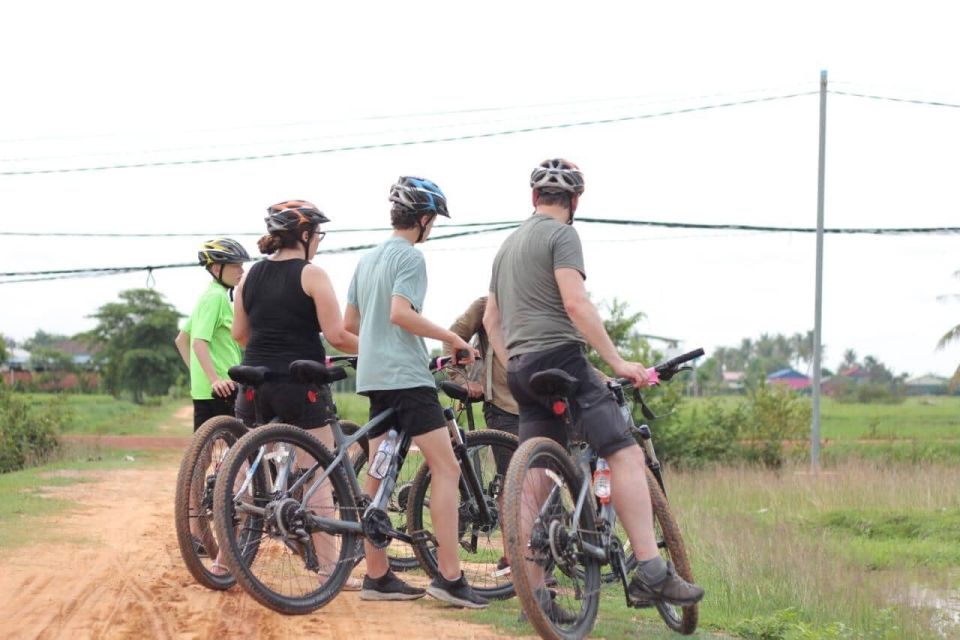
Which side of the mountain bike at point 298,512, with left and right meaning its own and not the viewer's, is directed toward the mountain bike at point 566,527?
right

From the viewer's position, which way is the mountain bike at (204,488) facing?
facing away from the viewer and to the right of the viewer

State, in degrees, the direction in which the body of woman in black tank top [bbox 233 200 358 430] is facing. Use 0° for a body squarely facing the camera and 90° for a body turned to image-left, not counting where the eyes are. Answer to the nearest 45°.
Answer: approximately 225°

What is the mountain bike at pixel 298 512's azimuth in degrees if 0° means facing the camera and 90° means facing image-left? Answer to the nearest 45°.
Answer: approximately 225°

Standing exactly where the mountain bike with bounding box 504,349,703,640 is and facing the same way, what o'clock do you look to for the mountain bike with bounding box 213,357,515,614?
the mountain bike with bounding box 213,357,515,614 is roughly at 8 o'clock from the mountain bike with bounding box 504,349,703,640.

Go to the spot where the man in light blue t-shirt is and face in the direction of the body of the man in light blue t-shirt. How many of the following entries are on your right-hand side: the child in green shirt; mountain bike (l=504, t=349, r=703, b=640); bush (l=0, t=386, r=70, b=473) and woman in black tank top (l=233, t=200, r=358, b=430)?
1

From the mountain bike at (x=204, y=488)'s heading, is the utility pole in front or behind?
in front

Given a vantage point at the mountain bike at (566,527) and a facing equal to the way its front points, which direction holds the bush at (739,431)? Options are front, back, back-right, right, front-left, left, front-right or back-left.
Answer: front-left

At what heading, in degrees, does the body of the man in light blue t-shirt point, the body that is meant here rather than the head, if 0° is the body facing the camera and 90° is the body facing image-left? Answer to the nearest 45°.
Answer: approximately 225°

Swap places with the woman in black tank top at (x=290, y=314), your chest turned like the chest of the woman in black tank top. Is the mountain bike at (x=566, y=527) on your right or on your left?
on your right

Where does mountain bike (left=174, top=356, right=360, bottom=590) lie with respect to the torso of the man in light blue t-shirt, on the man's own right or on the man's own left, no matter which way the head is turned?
on the man's own left

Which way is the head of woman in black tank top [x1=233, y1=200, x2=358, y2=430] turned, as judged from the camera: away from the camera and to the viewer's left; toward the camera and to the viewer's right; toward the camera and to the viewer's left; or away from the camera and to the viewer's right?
away from the camera and to the viewer's right

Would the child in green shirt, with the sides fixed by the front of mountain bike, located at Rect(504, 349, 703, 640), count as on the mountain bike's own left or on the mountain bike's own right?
on the mountain bike's own left

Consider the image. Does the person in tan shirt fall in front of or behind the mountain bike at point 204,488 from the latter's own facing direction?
in front
